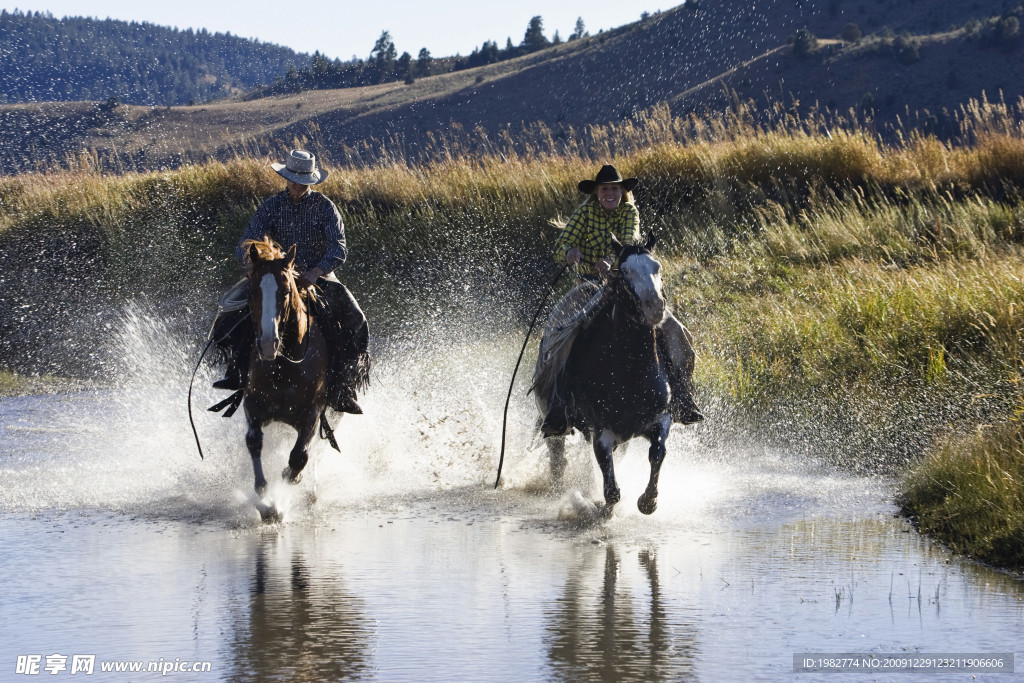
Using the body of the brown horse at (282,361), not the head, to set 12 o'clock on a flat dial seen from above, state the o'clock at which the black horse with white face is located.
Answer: The black horse with white face is roughly at 10 o'clock from the brown horse.

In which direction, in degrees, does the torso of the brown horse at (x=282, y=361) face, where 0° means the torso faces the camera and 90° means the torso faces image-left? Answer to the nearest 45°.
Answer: approximately 0°

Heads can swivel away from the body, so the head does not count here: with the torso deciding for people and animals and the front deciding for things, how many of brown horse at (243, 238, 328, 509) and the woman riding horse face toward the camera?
2
